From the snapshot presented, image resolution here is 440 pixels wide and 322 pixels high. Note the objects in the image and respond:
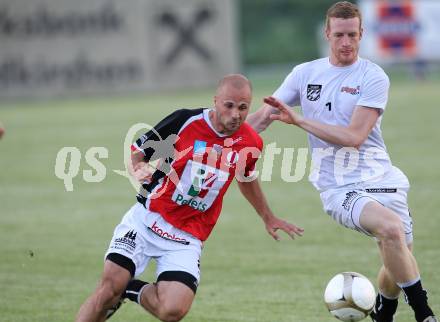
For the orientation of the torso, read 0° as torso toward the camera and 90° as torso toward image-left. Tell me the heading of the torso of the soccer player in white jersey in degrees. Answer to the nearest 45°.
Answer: approximately 0°

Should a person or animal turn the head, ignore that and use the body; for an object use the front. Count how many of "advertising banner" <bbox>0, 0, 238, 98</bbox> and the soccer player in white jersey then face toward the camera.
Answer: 2

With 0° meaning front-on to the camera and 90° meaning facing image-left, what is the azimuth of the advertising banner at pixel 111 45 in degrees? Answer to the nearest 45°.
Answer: approximately 0°

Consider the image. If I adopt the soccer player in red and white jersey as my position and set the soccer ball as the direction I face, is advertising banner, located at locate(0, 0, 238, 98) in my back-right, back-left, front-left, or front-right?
back-left

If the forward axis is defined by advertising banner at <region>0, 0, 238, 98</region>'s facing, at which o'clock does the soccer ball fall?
The soccer ball is roughly at 12 o'clock from the advertising banner.

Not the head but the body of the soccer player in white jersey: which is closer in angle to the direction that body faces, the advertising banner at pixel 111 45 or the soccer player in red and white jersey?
the soccer player in red and white jersey

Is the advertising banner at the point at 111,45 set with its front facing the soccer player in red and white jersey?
yes

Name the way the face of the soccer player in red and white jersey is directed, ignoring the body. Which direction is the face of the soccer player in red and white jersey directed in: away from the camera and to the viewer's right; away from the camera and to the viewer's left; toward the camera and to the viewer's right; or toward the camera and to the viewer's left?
toward the camera and to the viewer's right

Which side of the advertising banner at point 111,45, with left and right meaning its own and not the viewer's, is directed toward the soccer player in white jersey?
front

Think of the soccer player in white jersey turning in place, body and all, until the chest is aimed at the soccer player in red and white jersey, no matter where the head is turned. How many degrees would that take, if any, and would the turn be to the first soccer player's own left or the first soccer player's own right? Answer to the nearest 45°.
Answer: approximately 45° to the first soccer player's own right
